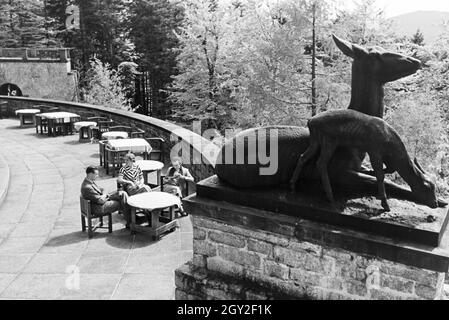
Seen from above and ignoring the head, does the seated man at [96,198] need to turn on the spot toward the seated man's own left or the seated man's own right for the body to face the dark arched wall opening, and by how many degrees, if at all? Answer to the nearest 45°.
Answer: approximately 90° to the seated man's own left

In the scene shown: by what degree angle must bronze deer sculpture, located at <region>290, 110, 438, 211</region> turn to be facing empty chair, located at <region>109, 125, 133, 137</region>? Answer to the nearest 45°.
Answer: approximately 135° to its left

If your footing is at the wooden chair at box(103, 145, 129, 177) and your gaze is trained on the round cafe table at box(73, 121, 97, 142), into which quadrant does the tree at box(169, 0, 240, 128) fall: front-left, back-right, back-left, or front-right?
front-right

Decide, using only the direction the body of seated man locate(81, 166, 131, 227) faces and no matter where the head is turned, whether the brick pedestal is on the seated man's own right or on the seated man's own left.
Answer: on the seated man's own right

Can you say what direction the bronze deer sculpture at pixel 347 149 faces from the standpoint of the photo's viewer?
facing to the right of the viewer

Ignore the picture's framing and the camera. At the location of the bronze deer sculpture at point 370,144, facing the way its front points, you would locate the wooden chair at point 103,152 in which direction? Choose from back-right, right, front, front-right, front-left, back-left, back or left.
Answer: back-left

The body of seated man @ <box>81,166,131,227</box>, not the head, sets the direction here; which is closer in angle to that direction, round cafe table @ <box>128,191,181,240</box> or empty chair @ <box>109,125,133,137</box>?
the round cafe table

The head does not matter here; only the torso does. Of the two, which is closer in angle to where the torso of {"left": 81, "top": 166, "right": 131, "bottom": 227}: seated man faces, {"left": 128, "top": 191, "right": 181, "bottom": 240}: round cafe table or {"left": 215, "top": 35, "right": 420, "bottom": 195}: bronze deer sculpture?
the round cafe table

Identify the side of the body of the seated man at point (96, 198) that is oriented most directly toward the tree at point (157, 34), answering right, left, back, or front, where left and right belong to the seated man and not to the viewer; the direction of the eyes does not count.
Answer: left

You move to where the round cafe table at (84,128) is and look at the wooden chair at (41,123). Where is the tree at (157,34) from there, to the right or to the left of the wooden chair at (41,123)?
right

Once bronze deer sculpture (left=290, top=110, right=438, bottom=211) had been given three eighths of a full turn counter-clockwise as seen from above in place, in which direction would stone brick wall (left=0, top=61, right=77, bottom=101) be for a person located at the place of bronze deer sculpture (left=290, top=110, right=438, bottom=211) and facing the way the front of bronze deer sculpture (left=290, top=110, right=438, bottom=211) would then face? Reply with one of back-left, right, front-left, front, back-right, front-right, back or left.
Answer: front

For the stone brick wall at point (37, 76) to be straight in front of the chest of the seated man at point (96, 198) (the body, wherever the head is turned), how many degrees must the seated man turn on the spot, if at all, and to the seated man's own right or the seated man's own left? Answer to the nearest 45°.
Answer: approximately 90° to the seated man's own left

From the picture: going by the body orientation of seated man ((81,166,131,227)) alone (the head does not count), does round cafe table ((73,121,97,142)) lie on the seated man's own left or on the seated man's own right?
on the seated man's own left

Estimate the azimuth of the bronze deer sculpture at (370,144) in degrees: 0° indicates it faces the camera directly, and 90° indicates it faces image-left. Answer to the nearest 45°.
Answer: approximately 270°

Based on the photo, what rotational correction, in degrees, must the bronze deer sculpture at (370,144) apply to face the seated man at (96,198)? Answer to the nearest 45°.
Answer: approximately 135° to its left

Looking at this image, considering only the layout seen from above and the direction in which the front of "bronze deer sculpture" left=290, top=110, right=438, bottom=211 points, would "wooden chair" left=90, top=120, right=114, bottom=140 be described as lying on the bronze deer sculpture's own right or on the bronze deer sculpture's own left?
on the bronze deer sculpture's own left
